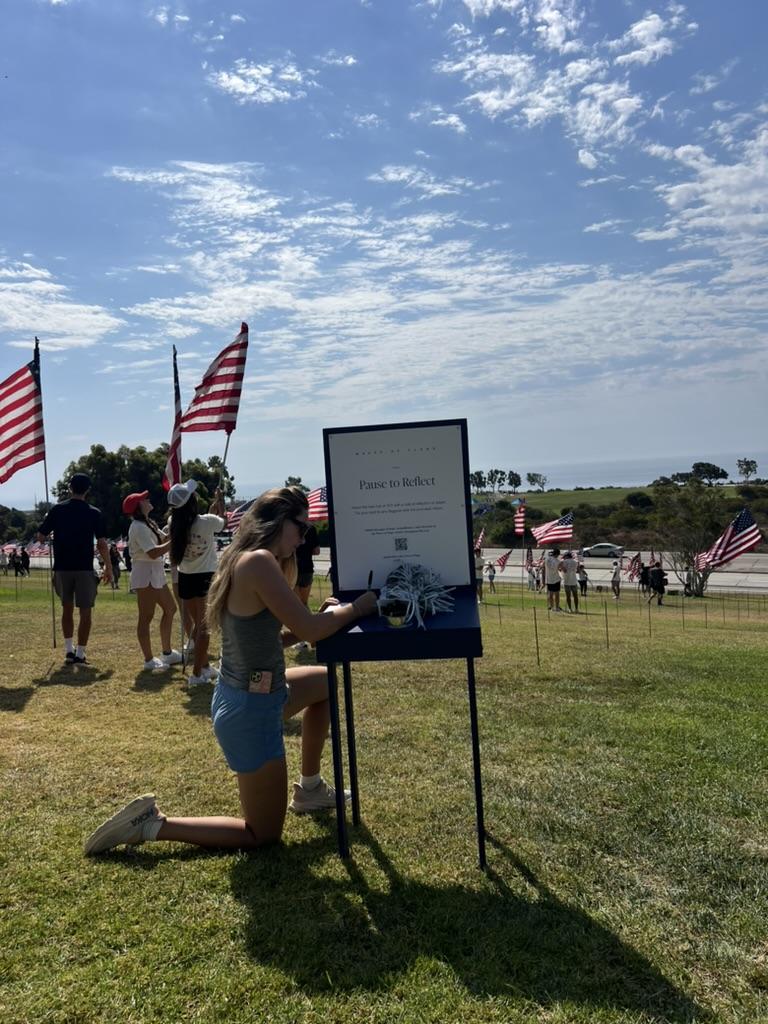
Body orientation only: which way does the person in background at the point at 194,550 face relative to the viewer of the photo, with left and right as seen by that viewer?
facing away from the viewer and to the right of the viewer

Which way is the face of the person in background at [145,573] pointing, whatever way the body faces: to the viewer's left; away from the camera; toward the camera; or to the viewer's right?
to the viewer's right

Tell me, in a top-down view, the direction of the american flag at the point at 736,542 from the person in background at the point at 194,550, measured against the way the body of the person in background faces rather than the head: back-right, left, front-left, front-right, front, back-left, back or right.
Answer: front

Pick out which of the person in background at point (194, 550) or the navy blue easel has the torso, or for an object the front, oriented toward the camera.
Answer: the navy blue easel

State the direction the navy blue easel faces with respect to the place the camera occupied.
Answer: facing the viewer

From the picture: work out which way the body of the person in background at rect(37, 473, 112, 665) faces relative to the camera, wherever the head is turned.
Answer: away from the camera

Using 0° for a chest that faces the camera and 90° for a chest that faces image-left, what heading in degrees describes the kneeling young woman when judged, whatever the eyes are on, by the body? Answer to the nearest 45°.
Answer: approximately 270°

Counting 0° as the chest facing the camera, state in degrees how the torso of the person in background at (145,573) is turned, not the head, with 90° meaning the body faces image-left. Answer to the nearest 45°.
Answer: approximately 270°

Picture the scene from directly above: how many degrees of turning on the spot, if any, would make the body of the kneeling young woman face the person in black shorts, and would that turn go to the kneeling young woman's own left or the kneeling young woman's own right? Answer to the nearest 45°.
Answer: approximately 90° to the kneeling young woman's own left

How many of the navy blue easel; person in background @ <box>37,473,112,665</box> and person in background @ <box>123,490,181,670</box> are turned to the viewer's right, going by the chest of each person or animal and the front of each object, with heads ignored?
1

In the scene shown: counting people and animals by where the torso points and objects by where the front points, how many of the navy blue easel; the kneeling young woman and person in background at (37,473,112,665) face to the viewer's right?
1

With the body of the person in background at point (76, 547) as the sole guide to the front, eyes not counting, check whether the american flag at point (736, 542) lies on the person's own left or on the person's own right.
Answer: on the person's own right
